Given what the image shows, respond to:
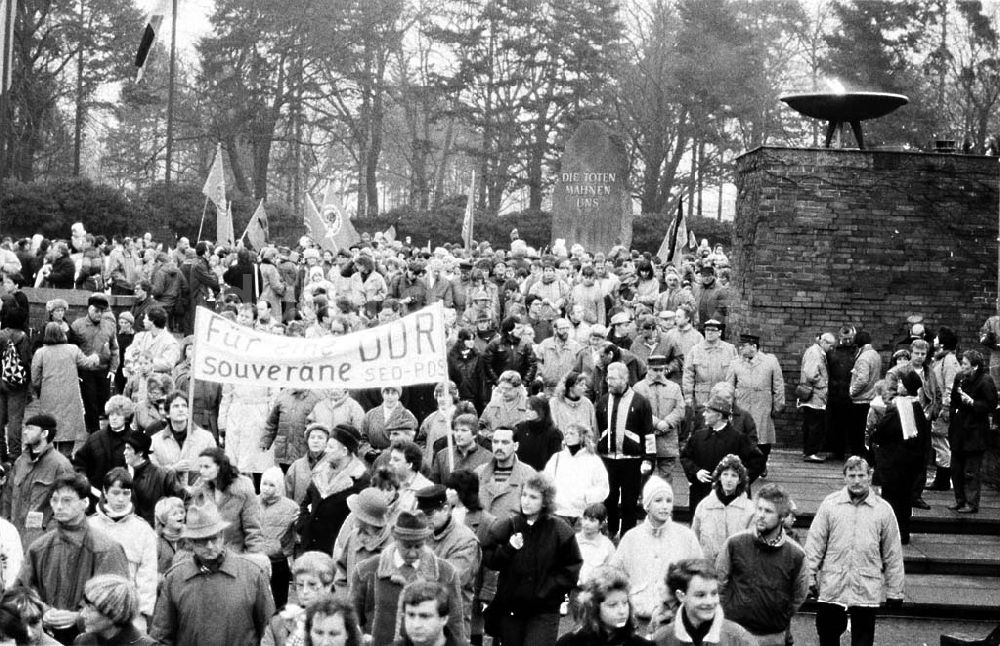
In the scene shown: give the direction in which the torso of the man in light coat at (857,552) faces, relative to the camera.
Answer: toward the camera

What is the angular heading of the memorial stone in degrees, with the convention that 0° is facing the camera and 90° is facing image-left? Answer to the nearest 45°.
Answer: approximately 0°

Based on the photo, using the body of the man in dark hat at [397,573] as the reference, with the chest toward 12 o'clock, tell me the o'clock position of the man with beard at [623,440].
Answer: The man with beard is roughly at 7 o'clock from the man in dark hat.

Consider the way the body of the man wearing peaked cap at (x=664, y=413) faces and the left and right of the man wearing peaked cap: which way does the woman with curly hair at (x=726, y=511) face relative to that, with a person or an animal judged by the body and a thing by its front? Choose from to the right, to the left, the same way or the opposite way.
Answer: the same way

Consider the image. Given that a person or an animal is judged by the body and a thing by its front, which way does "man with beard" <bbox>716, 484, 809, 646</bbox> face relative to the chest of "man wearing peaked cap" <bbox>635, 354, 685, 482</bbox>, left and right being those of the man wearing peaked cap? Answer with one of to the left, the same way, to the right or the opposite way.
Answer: the same way

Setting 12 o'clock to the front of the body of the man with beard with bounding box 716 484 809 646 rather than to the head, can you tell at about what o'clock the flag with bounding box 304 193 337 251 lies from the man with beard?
The flag is roughly at 5 o'clock from the man with beard.

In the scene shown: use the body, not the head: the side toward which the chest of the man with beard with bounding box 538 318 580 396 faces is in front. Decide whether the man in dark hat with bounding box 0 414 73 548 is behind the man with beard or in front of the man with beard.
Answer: in front

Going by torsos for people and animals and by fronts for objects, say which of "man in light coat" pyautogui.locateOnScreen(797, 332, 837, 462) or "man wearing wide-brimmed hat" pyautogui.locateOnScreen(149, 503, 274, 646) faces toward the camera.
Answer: the man wearing wide-brimmed hat

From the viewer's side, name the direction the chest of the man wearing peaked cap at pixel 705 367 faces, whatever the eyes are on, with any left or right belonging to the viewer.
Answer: facing the viewer

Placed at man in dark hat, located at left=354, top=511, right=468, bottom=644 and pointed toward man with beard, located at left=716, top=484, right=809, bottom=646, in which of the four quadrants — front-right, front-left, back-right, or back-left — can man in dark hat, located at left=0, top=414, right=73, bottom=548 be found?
back-left

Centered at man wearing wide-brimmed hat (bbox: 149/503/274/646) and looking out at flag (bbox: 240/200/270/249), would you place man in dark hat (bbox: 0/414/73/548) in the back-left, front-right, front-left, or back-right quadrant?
front-left

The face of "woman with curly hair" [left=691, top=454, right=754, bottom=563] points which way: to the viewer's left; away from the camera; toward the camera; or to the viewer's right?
toward the camera

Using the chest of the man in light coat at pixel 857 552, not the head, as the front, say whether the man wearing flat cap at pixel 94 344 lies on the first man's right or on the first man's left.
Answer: on the first man's right

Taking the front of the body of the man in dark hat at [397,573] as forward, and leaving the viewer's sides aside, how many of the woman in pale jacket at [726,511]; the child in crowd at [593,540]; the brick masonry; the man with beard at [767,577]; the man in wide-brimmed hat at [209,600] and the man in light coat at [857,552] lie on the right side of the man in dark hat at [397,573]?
1

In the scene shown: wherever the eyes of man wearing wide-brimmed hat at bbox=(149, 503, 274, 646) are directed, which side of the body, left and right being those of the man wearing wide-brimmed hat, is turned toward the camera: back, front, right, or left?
front
